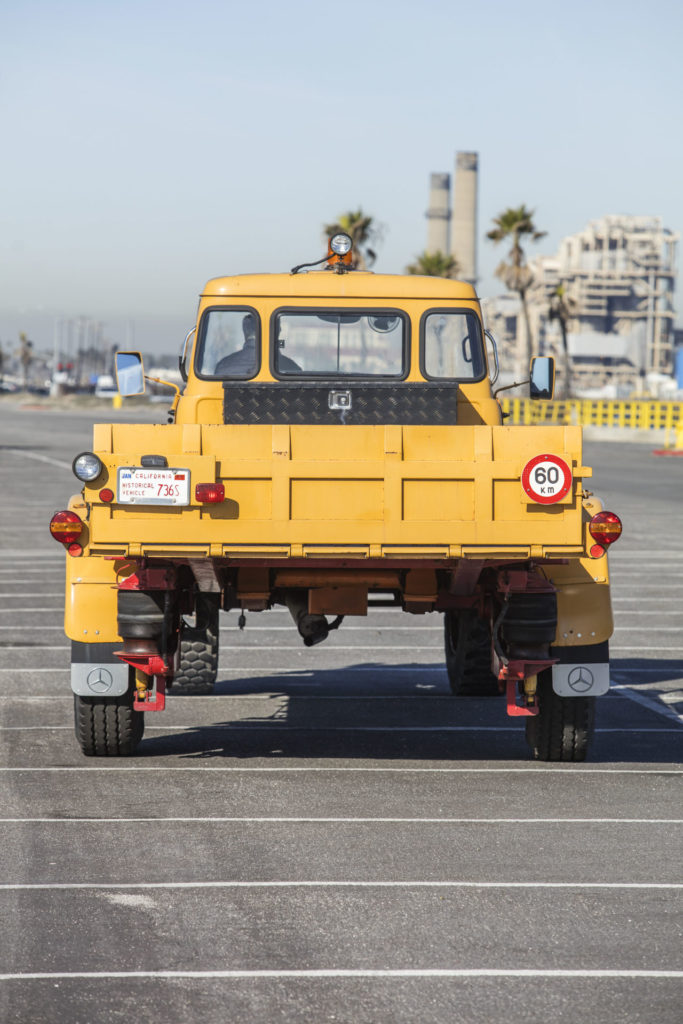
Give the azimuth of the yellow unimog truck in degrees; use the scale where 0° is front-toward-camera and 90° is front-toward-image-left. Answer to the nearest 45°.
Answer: approximately 180°
